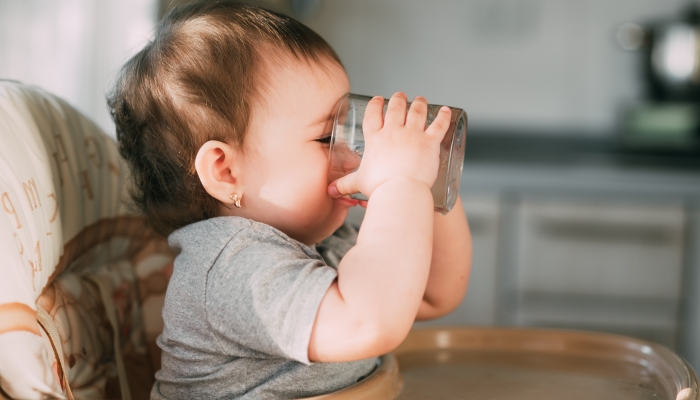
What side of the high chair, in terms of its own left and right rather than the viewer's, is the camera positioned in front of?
right

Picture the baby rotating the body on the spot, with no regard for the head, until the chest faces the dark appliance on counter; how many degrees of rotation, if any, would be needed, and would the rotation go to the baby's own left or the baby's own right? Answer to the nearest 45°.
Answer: approximately 45° to the baby's own left

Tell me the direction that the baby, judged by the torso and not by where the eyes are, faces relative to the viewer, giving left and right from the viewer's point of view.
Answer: facing to the right of the viewer

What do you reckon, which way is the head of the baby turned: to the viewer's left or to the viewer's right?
to the viewer's right

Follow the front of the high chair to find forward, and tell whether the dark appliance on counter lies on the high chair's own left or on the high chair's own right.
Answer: on the high chair's own left
